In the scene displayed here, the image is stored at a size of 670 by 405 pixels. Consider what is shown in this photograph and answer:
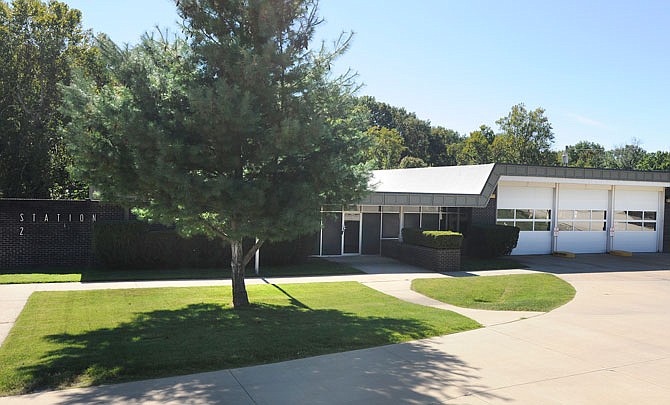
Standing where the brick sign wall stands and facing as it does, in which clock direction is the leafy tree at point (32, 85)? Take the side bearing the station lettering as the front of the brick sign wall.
The leafy tree is roughly at 6 o'clock from the brick sign wall.

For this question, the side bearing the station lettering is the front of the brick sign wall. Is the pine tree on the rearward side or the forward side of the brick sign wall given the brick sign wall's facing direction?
on the forward side

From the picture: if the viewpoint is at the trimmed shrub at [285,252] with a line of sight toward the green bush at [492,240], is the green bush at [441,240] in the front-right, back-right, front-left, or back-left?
front-right

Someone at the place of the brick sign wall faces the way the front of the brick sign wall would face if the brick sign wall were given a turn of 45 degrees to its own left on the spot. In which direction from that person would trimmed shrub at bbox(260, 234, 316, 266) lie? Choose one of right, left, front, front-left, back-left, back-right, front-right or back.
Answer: front-left

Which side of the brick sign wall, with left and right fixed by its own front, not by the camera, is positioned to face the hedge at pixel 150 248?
left

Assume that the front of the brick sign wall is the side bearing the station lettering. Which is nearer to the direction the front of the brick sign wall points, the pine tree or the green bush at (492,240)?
the pine tree

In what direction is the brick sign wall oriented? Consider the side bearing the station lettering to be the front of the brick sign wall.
toward the camera

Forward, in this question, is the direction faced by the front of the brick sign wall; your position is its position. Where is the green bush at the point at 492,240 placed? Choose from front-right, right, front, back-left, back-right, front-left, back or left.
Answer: left

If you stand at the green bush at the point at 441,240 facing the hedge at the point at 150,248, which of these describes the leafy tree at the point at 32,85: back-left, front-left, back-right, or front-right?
front-right
